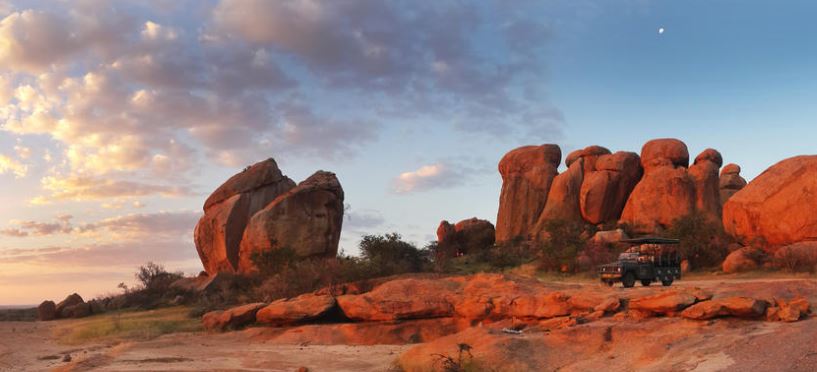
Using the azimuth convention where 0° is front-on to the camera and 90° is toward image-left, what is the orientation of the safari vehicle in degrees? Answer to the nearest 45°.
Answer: approximately 45°

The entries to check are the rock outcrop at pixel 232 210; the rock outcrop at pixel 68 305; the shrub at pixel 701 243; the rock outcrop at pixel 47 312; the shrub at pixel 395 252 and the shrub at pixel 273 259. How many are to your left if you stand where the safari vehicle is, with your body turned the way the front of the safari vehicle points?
0

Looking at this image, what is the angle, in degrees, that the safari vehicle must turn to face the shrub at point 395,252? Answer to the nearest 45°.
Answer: approximately 90° to its right

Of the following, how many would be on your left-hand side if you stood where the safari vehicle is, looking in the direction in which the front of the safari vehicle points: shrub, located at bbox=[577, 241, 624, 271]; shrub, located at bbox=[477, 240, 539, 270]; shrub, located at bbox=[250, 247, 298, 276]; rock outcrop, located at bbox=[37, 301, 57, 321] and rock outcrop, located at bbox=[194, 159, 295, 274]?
0

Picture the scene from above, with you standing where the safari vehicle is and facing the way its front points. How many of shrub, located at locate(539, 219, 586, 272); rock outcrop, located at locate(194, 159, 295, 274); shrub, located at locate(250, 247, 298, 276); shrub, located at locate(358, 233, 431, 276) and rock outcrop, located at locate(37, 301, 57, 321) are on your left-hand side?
0

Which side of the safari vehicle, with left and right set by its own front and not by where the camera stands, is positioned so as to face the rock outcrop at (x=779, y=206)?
back

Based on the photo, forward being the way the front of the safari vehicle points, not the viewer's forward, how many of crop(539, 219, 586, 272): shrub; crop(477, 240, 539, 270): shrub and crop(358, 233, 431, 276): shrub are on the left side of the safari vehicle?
0

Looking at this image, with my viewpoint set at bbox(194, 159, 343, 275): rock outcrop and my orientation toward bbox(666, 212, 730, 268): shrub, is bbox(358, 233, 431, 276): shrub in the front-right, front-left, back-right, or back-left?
front-right

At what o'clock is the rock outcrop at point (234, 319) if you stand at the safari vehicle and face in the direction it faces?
The rock outcrop is roughly at 1 o'clock from the safari vehicle.

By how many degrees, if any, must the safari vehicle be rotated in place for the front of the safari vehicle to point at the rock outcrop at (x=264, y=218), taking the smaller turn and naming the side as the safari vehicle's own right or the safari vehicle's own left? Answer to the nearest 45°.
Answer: approximately 90° to the safari vehicle's own right

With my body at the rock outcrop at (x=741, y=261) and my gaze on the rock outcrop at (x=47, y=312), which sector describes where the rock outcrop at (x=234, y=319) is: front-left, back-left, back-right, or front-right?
front-left

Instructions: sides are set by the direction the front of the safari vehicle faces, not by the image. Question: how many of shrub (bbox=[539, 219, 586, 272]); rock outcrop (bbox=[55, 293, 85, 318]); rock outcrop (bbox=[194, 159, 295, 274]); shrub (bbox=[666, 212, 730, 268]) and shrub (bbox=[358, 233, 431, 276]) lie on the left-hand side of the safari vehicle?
0

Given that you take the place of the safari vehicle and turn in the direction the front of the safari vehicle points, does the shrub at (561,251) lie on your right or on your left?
on your right

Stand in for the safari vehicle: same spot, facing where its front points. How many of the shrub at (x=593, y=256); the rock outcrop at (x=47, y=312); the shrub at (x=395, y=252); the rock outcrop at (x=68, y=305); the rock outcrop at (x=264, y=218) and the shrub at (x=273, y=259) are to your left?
0
